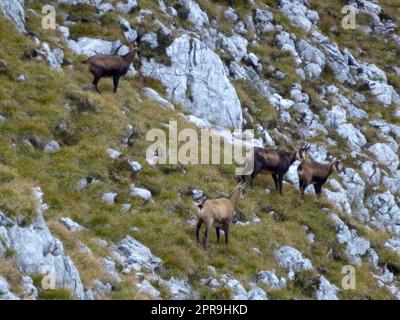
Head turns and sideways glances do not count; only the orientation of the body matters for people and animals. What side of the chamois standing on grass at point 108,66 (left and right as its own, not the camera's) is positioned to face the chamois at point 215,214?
right

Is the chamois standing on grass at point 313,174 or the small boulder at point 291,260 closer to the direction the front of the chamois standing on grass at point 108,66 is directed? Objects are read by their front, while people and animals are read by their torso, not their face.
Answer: the chamois standing on grass

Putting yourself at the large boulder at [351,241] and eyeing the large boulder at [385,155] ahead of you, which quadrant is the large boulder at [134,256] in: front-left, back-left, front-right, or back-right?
back-left

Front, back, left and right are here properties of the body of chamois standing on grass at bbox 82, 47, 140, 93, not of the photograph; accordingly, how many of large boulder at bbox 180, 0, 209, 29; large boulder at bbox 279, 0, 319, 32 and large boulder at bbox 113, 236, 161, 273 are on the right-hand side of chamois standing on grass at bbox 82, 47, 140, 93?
1

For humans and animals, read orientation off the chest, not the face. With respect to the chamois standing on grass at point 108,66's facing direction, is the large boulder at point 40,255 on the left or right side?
on its right

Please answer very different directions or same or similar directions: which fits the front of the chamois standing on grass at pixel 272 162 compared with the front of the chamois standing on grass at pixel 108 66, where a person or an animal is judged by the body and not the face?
same or similar directions

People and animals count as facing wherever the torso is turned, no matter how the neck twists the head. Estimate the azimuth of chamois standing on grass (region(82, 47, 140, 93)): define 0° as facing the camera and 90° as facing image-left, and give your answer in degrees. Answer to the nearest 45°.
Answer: approximately 270°

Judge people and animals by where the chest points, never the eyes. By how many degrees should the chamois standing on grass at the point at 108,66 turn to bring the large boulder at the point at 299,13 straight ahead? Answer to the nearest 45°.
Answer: approximately 45° to its left

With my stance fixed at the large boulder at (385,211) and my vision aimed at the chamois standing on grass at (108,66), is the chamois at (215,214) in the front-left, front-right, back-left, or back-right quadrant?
front-left

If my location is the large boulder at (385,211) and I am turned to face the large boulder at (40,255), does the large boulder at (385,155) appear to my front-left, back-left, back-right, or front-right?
back-right

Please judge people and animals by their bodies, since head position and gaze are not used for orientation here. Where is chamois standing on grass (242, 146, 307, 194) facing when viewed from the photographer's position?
facing to the right of the viewer

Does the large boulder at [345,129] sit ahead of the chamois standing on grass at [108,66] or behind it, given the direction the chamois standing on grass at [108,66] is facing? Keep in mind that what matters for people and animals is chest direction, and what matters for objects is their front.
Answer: ahead

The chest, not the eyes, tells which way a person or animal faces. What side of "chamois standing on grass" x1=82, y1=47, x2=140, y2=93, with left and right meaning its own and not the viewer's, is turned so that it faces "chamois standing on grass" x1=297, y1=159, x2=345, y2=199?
front

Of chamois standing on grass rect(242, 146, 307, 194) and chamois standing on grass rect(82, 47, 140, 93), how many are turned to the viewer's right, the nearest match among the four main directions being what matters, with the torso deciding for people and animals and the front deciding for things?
2

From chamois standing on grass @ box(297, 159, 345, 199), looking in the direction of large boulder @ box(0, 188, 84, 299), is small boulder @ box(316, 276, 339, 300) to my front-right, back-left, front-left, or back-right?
front-left
